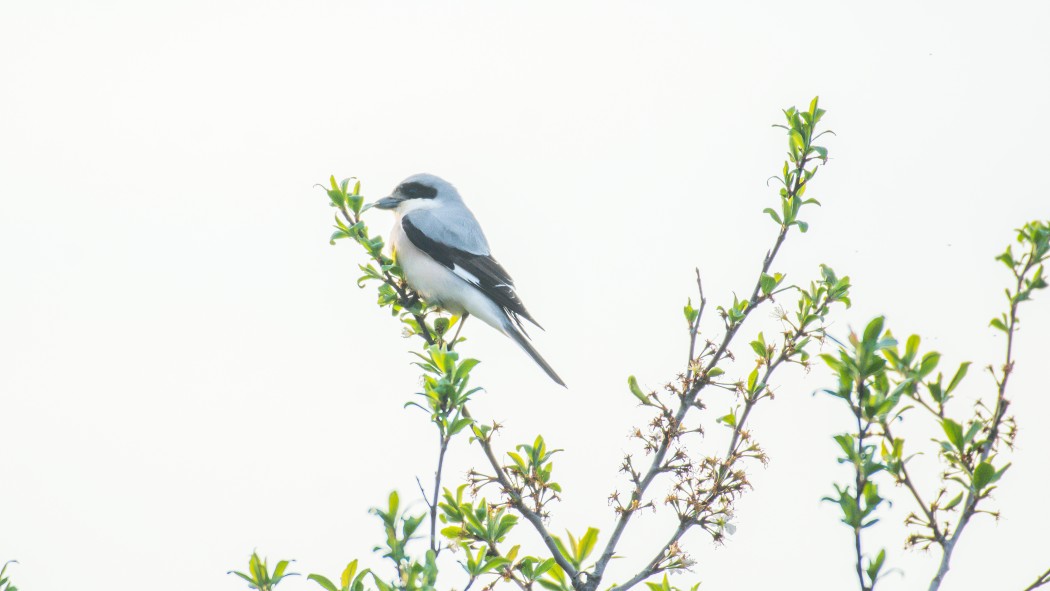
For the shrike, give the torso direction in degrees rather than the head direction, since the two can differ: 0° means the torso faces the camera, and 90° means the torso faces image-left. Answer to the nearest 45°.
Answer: approximately 90°
